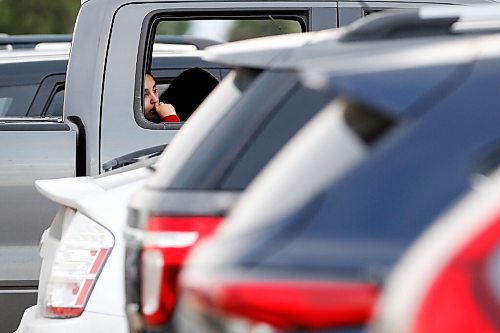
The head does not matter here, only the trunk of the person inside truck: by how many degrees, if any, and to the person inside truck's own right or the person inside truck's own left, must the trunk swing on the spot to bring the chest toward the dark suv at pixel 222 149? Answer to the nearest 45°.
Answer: approximately 45° to the person inside truck's own right

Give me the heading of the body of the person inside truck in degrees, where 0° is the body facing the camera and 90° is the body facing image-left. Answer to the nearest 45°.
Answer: approximately 315°
